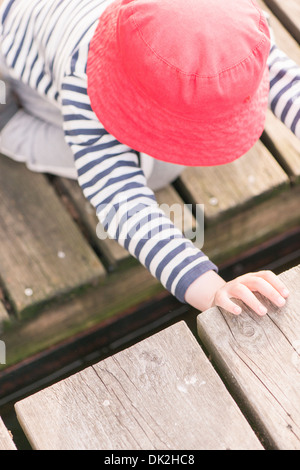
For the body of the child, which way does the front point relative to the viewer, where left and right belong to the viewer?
facing the viewer and to the right of the viewer
